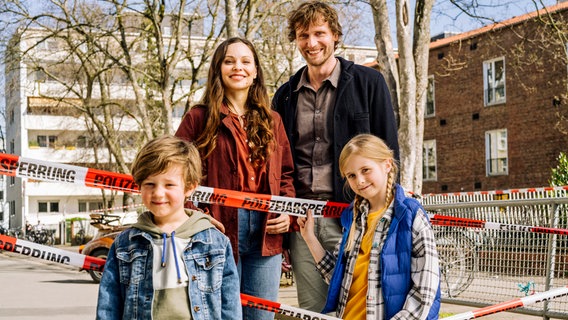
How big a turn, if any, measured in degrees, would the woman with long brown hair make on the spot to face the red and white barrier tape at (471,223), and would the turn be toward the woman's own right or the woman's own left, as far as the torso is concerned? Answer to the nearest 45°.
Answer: approximately 135° to the woman's own left

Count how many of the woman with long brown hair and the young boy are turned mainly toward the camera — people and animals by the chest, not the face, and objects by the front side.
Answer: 2

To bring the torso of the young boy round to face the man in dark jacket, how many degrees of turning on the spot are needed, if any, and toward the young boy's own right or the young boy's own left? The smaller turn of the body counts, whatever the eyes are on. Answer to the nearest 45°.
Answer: approximately 135° to the young boy's own left

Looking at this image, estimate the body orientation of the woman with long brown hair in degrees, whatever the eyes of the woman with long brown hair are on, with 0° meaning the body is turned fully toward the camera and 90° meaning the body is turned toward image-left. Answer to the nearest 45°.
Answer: approximately 0°

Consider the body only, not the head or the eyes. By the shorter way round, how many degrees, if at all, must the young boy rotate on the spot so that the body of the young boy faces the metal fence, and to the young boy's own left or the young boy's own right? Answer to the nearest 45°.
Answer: approximately 135° to the young boy's own left

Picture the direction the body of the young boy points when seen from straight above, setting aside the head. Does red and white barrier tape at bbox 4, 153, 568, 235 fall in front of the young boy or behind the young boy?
behind

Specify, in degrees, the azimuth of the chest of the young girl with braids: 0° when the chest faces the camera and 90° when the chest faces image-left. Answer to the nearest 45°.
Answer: approximately 45°
